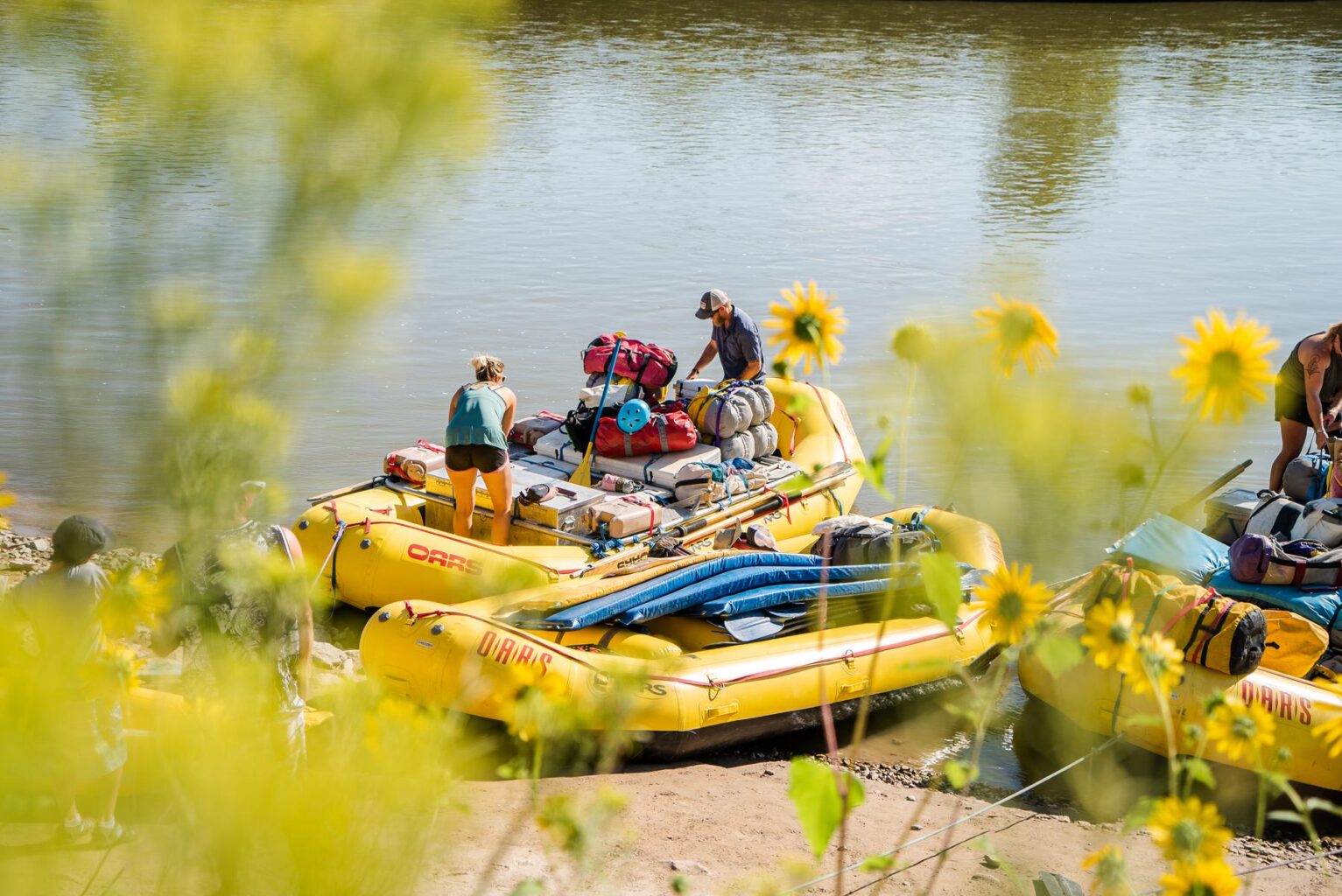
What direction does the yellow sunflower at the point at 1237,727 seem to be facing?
toward the camera

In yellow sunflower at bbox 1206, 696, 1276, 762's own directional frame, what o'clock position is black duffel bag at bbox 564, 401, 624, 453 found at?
The black duffel bag is roughly at 5 o'clock from the yellow sunflower.

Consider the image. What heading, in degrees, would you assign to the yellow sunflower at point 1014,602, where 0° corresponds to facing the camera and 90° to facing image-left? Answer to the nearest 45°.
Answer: approximately 0°

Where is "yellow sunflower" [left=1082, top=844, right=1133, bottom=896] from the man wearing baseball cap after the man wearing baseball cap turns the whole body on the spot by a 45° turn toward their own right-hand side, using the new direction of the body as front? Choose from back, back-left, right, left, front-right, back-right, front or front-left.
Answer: left

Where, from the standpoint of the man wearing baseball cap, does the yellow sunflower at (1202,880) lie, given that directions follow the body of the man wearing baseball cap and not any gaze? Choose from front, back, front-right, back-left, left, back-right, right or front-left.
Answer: front-left

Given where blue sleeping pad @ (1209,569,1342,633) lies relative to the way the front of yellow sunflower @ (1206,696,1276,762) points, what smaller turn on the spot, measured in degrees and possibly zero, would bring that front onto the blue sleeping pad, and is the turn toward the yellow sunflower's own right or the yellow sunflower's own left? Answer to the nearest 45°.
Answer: approximately 180°

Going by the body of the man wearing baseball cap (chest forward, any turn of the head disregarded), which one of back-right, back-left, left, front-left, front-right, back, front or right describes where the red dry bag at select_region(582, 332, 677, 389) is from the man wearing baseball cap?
front

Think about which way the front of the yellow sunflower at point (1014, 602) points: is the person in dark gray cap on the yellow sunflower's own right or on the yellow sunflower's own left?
on the yellow sunflower's own right

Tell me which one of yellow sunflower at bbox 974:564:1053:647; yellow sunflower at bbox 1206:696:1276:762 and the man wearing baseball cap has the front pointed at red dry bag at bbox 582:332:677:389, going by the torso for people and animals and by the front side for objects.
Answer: the man wearing baseball cap

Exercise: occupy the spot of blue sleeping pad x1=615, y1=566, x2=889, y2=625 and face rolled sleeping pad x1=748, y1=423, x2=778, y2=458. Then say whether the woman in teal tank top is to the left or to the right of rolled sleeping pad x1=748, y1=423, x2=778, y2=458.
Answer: left
